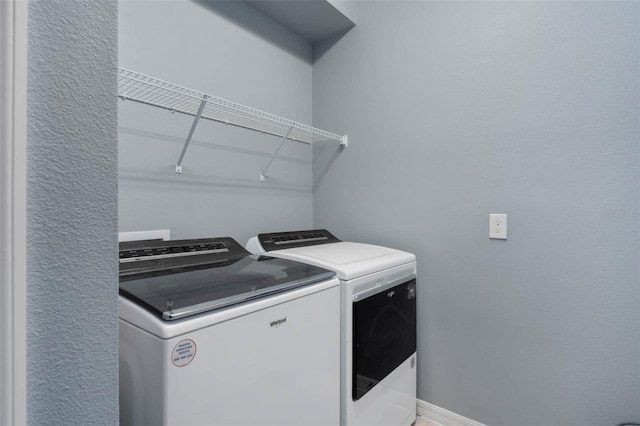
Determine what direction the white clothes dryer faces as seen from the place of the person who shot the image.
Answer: facing the viewer and to the right of the viewer

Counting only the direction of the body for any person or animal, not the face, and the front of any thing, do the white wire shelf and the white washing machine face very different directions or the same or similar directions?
same or similar directions

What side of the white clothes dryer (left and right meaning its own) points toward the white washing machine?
right

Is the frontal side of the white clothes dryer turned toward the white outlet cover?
no

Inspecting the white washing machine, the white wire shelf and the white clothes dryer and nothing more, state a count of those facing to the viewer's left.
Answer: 0

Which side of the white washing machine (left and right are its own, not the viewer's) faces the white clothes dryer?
left

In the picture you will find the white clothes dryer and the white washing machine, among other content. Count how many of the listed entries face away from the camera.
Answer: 0

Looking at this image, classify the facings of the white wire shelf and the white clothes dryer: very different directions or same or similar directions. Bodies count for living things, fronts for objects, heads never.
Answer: same or similar directions

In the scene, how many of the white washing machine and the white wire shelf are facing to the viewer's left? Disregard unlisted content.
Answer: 0
